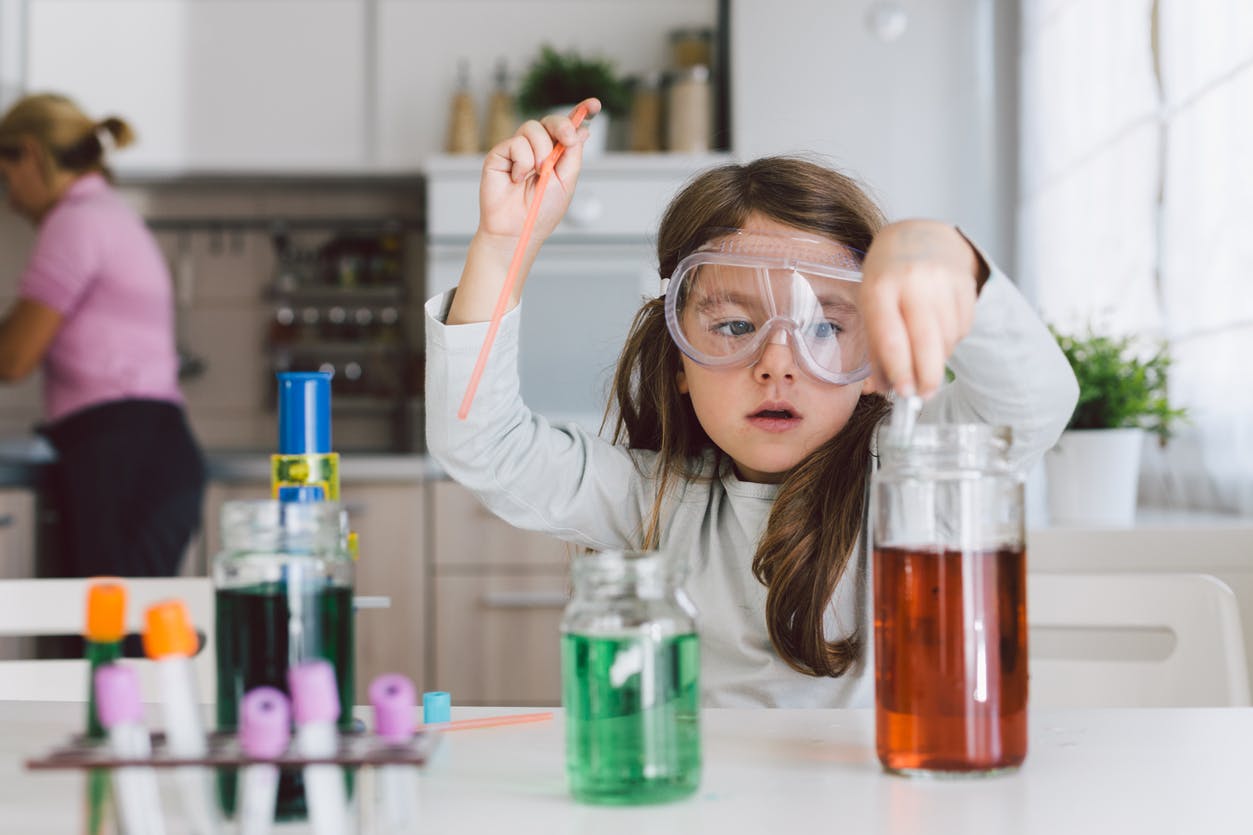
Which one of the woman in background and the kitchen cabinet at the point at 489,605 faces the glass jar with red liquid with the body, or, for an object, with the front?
the kitchen cabinet

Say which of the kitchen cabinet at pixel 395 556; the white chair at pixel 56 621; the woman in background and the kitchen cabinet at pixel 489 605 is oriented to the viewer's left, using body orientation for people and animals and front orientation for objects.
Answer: the woman in background

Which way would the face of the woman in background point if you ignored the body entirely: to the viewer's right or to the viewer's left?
to the viewer's left

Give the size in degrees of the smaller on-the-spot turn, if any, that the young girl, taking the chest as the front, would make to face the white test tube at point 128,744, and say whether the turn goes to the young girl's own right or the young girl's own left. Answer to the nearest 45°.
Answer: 0° — they already face it

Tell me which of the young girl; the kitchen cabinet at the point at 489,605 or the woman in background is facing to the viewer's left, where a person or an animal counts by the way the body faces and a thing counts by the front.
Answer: the woman in background

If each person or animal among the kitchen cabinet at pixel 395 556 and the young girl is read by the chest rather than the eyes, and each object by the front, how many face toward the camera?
2

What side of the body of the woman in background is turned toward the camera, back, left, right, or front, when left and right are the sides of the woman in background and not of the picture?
left

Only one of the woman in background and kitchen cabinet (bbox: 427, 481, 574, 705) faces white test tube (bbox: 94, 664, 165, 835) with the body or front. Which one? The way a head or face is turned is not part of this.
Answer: the kitchen cabinet

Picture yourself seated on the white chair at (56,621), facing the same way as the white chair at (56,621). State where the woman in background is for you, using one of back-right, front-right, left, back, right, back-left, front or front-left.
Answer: back

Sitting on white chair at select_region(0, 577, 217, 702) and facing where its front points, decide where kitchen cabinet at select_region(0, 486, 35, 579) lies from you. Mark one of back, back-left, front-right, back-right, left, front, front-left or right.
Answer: back
